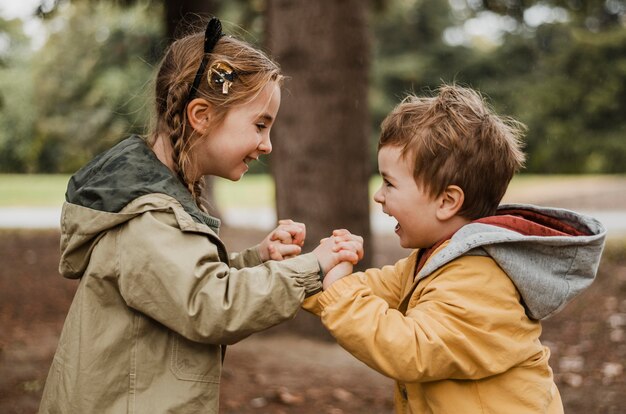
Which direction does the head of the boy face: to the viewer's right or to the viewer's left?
to the viewer's left

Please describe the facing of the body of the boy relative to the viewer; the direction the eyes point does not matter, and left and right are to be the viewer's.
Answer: facing to the left of the viewer

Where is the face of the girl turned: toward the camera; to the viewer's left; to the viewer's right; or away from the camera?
to the viewer's right

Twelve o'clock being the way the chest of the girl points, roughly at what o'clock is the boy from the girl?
The boy is roughly at 12 o'clock from the girl.

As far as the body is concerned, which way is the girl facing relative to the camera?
to the viewer's right

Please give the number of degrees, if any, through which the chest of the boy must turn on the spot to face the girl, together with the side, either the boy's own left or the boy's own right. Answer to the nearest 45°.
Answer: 0° — they already face them

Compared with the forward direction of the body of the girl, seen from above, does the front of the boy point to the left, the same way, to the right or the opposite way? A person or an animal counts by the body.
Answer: the opposite way

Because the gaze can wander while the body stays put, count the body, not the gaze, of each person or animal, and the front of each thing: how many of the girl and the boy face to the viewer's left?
1
